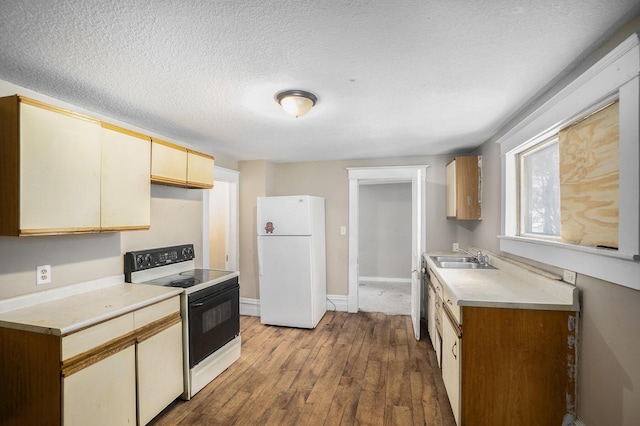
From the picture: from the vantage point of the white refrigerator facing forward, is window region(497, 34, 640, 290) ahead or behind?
ahead

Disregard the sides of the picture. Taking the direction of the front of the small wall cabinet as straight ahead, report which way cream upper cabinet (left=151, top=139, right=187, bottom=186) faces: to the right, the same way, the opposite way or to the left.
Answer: the opposite way

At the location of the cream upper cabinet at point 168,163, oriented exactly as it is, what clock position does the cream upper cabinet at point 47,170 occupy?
the cream upper cabinet at point 47,170 is roughly at 3 o'clock from the cream upper cabinet at point 168,163.

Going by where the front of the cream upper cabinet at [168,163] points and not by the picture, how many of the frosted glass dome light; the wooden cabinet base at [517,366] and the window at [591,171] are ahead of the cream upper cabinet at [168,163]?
3

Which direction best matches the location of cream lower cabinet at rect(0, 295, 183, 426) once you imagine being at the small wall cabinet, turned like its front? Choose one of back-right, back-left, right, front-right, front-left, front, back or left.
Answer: front-left

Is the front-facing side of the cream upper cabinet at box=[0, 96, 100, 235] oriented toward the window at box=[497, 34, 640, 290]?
yes

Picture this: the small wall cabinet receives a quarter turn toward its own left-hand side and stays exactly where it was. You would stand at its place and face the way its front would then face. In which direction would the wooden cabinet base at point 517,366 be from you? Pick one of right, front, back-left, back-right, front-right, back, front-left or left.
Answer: front

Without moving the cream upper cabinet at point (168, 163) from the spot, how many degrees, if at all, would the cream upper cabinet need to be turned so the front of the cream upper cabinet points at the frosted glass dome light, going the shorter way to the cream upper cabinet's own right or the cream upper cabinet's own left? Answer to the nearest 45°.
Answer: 0° — it already faces it

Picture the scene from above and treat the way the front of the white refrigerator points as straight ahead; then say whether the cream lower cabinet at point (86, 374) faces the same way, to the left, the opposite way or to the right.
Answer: to the left

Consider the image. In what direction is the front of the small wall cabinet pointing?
to the viewer's left

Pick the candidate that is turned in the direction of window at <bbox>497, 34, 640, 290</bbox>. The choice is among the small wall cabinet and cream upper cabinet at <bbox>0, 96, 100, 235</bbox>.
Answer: the cream upper cabinet

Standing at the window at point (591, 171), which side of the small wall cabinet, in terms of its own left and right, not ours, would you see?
left

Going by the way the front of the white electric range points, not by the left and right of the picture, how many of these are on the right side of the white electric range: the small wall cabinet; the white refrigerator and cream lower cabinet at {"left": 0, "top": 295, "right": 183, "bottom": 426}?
1

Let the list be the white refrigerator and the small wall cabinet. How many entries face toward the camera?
1

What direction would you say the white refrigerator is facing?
toward the camera

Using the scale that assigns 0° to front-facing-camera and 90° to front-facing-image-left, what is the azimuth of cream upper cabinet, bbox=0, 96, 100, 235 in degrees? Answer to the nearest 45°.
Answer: approximately 315°

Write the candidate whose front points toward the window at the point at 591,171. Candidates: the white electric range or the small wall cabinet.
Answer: the white electric range

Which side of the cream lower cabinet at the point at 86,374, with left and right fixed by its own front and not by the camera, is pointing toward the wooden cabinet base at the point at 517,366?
front
